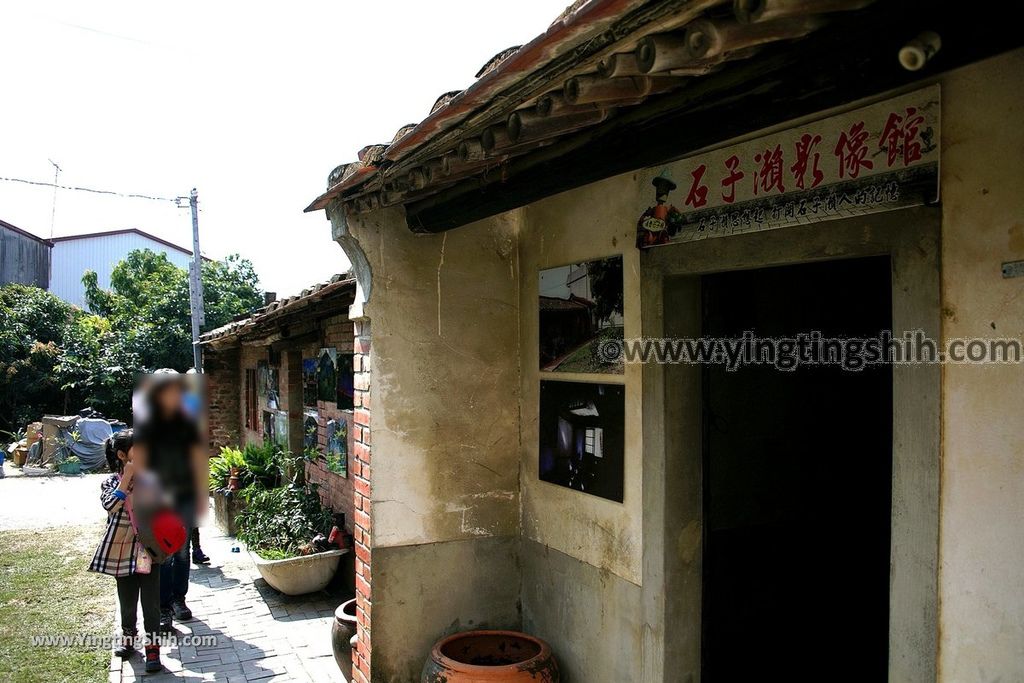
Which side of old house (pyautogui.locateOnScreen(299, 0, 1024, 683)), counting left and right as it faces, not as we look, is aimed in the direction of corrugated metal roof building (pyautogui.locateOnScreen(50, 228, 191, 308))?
right

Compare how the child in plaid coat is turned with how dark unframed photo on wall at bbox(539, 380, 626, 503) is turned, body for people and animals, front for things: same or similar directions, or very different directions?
very different directions

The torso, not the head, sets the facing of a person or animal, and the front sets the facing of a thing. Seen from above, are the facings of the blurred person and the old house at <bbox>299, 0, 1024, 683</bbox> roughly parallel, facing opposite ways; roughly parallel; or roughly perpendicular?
roughly perpendicular

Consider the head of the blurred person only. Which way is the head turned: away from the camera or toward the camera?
toward the camera

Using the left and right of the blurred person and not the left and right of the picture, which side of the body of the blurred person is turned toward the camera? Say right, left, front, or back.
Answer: front

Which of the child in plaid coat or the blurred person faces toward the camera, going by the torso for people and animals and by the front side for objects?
the blurred person

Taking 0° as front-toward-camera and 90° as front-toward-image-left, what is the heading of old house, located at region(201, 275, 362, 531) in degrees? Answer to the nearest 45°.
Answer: approximately 45°

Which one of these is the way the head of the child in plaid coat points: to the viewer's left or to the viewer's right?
to the viewer's right

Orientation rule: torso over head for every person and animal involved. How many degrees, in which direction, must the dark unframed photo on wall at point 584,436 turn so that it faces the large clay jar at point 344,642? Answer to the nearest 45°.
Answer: approximately 90° to its right

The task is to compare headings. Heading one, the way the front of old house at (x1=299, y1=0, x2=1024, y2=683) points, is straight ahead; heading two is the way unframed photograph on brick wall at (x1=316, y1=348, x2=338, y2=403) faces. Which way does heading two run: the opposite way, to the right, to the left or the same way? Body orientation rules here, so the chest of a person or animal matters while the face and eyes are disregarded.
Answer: the same way

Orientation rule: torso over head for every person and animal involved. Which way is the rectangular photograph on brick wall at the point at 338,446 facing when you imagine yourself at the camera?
facing the viewer and to the left of the viewer

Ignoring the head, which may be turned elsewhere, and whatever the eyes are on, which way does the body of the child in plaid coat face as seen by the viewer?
to the viewer's right

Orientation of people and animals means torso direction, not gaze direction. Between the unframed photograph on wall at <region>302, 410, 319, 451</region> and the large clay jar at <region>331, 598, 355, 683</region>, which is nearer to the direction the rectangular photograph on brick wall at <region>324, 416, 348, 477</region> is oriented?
the large clay jar
